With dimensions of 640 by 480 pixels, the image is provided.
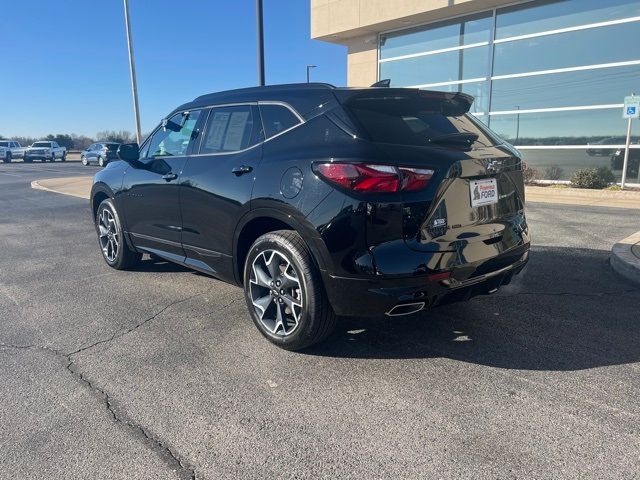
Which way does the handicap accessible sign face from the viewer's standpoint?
toward the camera

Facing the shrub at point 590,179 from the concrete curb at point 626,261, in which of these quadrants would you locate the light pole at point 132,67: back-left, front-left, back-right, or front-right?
front-left

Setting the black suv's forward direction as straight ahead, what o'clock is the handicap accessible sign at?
The handicap accessible sign is roughly at 3 o'clock from the black suv.

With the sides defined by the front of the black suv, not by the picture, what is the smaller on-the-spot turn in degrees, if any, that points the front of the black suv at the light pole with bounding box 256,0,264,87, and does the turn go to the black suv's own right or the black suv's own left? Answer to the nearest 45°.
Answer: approximately 45° to the black suv's own right

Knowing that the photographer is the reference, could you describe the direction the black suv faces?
facing away from the viewer and to the left of the viewer

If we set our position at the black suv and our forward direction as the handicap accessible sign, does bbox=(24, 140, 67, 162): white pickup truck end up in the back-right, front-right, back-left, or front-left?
front-left

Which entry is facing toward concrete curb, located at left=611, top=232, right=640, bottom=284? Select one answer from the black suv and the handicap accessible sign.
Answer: the handicap accessible sign

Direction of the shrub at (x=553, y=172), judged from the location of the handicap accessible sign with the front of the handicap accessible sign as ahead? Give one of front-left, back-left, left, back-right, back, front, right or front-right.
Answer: back-right

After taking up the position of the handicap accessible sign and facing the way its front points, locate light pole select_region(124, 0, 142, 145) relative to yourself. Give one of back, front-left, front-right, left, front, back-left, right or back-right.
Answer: right

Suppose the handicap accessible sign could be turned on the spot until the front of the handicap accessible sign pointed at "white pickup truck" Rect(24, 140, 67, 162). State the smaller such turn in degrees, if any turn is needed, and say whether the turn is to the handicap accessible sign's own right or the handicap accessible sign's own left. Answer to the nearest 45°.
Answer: approximately 90° to the handicap accessible sign's own right

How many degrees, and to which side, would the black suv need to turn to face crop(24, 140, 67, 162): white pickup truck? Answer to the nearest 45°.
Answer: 0° — it already faces it

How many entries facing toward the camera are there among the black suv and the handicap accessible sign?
1
